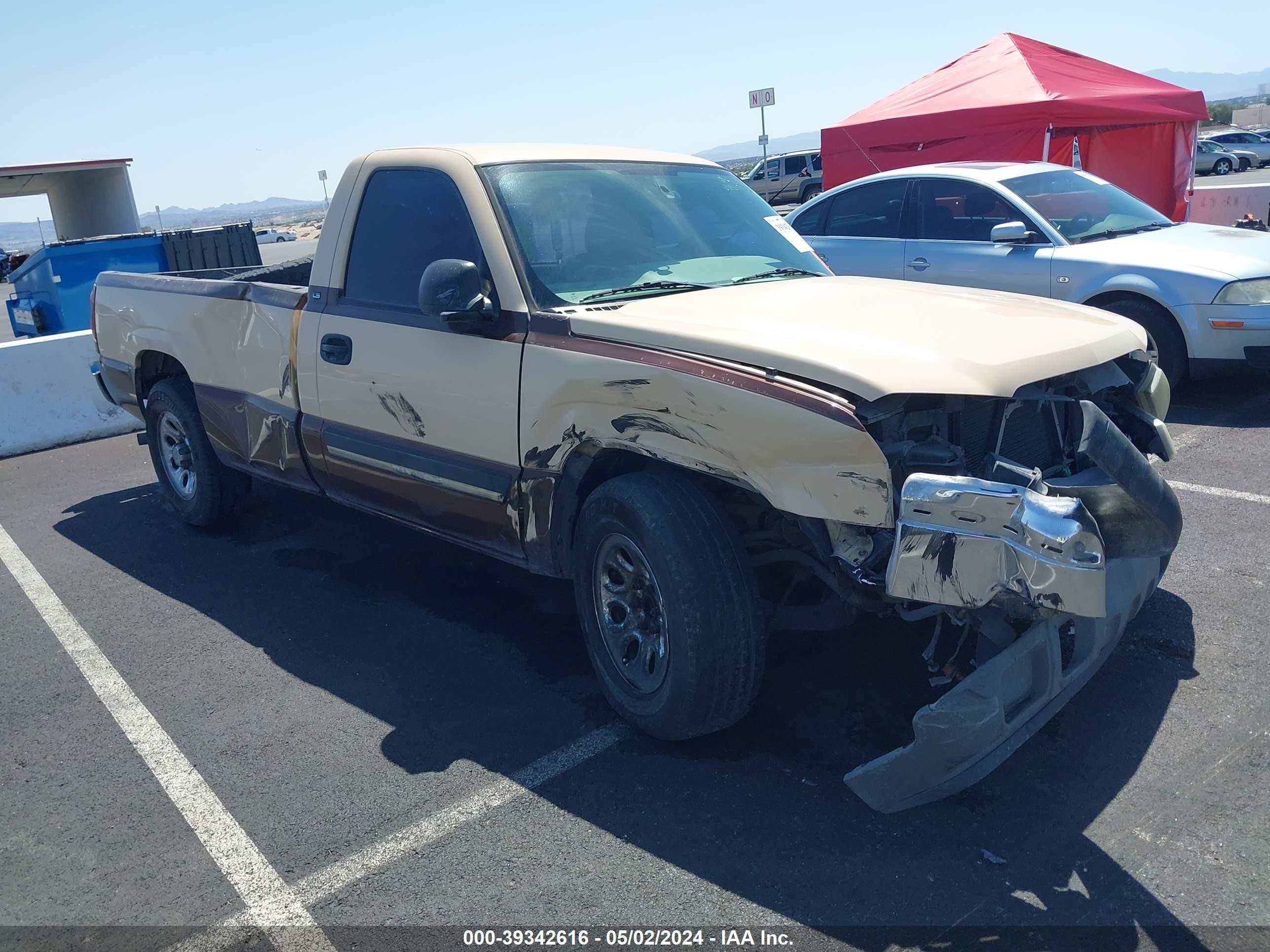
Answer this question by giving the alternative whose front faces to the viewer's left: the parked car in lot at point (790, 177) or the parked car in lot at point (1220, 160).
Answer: the parked car in lot at point (790, 177)

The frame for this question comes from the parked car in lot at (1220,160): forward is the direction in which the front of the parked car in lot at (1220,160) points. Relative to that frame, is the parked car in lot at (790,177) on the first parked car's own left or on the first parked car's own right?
on the first parked car's own right

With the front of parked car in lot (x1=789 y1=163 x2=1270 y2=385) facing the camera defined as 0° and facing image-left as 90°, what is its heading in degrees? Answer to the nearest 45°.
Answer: approximately 315°

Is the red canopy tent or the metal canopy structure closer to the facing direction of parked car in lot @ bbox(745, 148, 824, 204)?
the metal canopy structure

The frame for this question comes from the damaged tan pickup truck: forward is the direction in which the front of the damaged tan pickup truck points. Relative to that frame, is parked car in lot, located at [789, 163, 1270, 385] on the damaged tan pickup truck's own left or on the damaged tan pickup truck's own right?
on the damaged tan pickup truck's own left

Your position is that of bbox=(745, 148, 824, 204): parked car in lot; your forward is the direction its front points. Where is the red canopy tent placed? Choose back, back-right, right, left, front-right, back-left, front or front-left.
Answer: left

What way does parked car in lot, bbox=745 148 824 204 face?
to the viewer's left

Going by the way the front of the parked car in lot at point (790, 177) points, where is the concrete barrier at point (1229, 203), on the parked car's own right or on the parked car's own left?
on the parked car's own left

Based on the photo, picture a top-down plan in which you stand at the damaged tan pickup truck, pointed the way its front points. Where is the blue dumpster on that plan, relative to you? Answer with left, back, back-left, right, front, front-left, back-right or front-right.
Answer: back

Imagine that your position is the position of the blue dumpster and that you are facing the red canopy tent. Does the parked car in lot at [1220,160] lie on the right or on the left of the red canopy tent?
left
